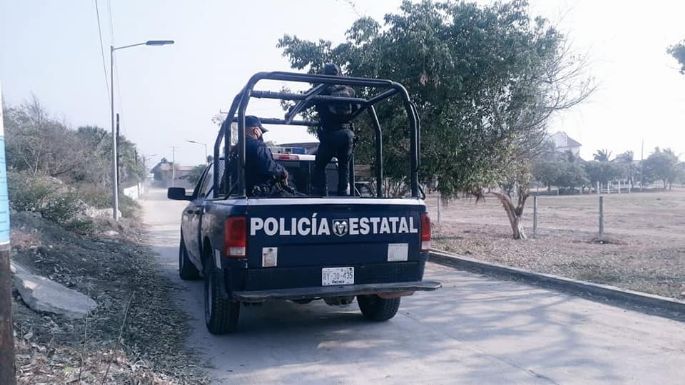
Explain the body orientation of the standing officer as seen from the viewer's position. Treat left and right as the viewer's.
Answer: facing away from the viewer

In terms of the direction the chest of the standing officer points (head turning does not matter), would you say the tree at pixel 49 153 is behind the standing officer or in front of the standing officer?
in front

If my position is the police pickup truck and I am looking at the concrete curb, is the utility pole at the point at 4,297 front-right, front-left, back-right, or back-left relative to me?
back-right

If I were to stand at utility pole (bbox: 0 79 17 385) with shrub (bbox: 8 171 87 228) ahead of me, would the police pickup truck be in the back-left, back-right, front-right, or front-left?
front-right

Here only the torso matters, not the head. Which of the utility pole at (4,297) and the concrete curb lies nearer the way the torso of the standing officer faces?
the concrete curb

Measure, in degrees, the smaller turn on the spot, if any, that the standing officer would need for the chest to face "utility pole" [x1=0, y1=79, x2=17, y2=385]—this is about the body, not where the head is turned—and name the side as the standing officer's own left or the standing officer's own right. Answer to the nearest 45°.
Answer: approximately 135° to the standing officer's own left

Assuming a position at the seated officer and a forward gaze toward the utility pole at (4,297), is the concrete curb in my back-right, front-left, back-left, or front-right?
back-left
